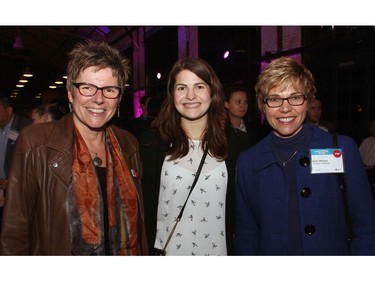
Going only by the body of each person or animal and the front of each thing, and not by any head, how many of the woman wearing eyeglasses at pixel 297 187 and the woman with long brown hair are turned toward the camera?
2

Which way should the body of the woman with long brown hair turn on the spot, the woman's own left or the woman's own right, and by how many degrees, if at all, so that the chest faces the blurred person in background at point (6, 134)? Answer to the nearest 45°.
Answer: approximately 135° to the woman's own right

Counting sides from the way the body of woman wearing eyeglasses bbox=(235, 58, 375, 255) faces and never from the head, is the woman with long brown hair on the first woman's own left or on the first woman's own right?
on the first woman's own right

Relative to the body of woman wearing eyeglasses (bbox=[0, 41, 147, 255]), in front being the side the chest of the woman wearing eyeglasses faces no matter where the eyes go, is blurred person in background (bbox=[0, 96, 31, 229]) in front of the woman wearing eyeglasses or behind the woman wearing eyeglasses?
behind

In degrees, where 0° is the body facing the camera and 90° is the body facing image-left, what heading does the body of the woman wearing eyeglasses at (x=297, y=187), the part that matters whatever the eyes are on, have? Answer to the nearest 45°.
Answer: approximately 0°

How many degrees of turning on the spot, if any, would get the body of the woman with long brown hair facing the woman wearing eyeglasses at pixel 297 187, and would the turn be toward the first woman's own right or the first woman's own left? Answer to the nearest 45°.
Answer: approximately 45° to the first woman's own left
